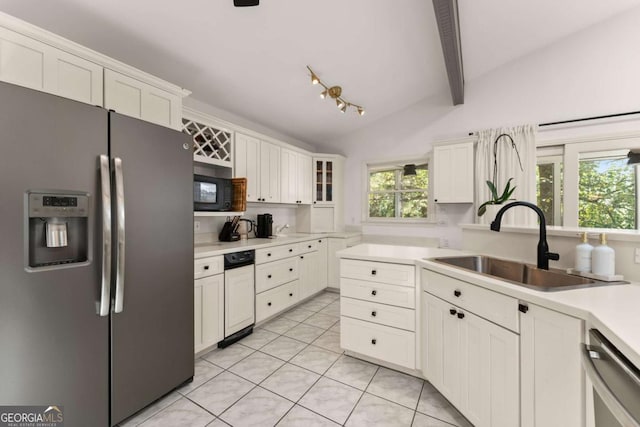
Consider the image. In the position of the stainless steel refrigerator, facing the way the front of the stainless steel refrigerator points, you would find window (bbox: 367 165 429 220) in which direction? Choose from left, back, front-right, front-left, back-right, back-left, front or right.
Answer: front-left

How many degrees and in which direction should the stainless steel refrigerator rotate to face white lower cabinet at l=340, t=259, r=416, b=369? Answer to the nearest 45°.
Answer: approximately 45° to its left

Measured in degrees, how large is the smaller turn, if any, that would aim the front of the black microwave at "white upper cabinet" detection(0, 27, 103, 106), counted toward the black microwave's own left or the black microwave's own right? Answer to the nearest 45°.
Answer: approximately 90° to the black microwave's own right

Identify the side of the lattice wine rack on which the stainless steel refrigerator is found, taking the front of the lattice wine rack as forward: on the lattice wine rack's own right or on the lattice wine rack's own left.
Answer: on the lattice wine rack's own right

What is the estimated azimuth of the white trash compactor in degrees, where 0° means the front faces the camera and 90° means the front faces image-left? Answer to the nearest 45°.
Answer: approximately 315°

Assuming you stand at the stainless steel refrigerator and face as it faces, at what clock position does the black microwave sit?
The black microwave is roughly at 9 o'clock from the stainless steel refrigerator.

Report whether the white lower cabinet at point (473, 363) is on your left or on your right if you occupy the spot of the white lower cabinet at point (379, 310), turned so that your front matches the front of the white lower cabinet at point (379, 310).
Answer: on your left

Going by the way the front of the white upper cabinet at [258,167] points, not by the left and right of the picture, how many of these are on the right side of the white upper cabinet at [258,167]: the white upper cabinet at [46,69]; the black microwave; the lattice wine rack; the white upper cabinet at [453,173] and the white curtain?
3

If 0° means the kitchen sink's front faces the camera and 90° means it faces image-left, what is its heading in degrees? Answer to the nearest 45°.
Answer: approximately 45°

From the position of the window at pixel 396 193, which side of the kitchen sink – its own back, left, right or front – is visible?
right

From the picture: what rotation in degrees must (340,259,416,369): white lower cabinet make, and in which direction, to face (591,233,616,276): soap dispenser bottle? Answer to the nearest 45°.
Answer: approximately 90° to its left

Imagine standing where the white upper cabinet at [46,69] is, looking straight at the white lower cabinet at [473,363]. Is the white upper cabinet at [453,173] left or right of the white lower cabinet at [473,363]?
left

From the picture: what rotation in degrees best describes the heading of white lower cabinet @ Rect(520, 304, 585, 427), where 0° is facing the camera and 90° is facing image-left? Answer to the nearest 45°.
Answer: approximately 45°
